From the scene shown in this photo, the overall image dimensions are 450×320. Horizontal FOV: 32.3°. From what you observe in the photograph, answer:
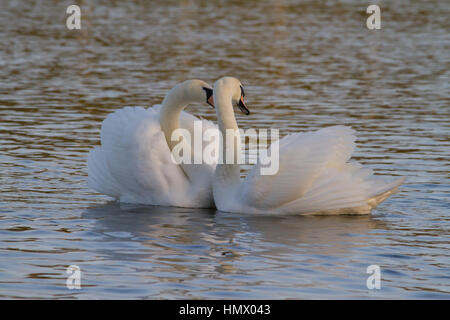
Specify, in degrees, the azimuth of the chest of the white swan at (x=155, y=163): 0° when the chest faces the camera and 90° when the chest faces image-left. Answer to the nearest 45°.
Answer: approximately 315°

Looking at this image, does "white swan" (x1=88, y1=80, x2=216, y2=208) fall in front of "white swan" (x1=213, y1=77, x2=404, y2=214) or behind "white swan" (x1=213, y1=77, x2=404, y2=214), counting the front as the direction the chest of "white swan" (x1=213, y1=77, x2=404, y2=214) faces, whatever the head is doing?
in front

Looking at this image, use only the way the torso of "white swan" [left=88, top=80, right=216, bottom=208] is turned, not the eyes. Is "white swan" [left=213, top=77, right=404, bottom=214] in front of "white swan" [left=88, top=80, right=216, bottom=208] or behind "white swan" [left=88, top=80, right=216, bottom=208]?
in front

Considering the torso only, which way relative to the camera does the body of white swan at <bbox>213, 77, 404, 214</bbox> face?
to the viewer's left

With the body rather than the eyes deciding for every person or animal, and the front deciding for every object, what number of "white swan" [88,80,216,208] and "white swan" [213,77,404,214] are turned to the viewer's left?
1
